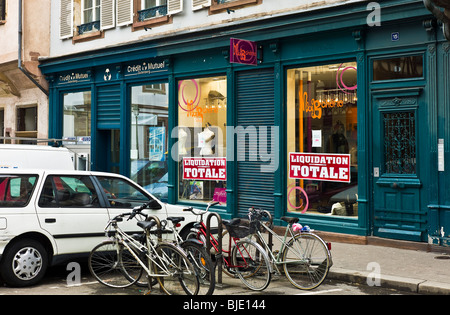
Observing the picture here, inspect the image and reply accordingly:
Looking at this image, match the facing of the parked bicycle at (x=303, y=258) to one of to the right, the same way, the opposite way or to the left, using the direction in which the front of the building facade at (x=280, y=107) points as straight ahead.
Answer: to the right

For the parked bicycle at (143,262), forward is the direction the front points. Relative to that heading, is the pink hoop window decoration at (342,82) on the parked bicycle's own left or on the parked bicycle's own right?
on the parked bicycle's own right

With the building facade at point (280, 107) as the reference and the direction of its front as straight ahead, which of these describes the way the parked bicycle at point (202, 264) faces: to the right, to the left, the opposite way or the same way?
to the right

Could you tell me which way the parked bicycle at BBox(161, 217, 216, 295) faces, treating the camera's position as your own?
facing away from the viewer and to the left of the viewer

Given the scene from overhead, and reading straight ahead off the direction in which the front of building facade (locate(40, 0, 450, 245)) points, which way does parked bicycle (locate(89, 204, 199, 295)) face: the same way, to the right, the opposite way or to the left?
to the right

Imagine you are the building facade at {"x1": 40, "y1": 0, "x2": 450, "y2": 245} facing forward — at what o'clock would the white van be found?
The white van is roughly at 1 o'clock from the building facade.

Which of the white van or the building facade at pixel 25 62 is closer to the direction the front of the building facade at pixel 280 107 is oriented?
the white van

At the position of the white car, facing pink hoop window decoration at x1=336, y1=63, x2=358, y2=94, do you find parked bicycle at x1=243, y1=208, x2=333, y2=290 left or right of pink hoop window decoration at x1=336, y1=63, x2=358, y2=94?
right

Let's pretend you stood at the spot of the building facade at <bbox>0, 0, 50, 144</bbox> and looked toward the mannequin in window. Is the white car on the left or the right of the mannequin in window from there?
right
